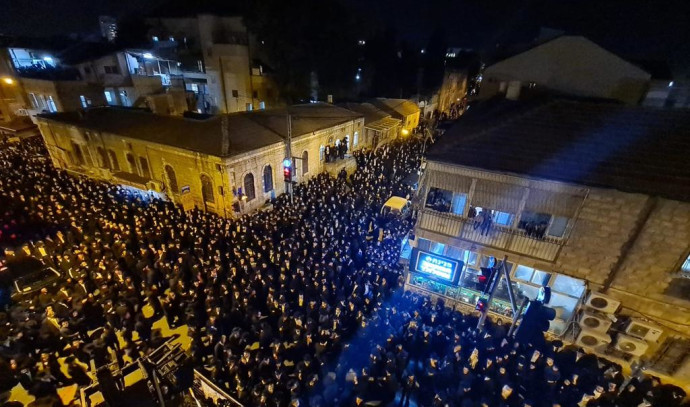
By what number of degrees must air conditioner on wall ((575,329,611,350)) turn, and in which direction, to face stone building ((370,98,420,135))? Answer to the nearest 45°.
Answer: approximately 90° to its right

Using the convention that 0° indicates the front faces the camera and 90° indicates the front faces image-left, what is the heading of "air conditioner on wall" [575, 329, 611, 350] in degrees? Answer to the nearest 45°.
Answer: approximately 45°

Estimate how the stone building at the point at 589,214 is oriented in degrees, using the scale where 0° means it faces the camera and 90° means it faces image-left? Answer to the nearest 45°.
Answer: approximately 45°

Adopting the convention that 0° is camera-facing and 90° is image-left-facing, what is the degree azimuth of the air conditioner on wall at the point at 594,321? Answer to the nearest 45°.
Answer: approximately 45°

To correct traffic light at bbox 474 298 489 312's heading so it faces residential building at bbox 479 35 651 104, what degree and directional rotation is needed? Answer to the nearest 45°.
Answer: approximately 180°

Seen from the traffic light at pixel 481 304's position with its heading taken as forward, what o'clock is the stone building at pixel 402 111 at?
The stone building is roughly at 5 o'clock from the traffic light.

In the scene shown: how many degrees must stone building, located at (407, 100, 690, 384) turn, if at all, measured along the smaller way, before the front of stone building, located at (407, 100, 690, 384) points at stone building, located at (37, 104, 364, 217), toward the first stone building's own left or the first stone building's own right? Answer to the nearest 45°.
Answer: approximately 45° to the first stone building's own right

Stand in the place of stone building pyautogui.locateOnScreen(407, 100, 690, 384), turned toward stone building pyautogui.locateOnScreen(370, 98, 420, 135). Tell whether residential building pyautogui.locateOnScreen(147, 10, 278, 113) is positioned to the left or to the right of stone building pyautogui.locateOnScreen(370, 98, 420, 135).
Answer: left
